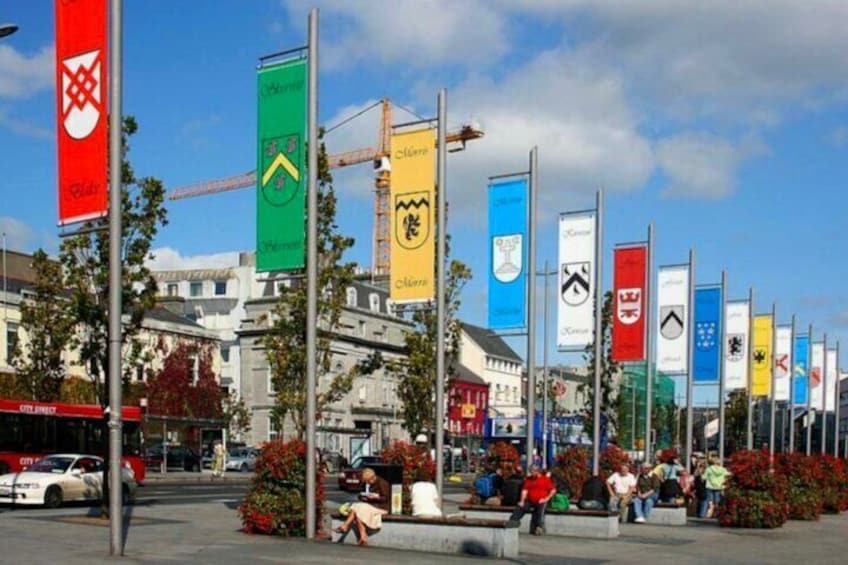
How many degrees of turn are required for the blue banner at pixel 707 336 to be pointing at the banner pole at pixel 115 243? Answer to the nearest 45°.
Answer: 0° — it already faces it

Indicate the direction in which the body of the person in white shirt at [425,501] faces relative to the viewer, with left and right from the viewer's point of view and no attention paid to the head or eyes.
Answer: facing away from the viewer

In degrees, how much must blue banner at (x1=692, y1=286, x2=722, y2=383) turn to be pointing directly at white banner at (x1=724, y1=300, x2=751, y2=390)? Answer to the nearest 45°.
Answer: approximately 180°

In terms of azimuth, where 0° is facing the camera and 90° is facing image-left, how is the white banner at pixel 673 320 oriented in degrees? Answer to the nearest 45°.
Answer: approximately 0°
